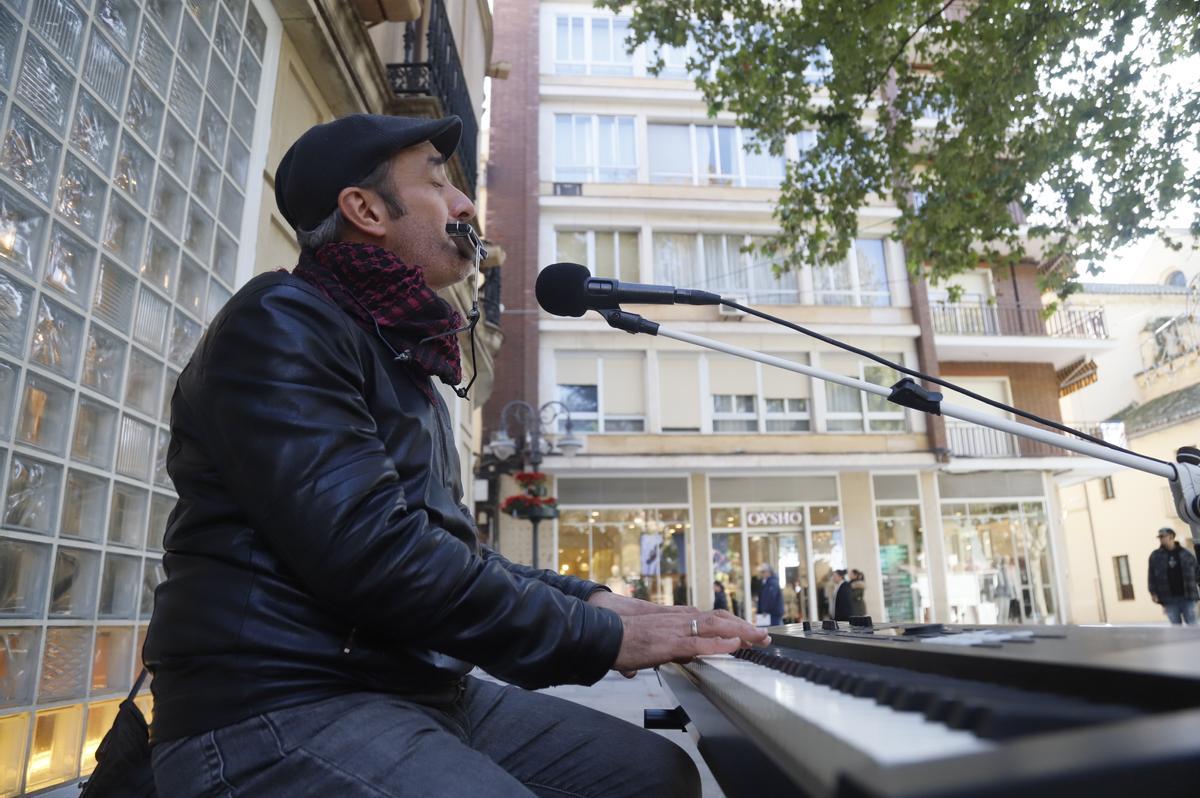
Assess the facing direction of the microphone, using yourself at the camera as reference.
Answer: facing to the left of the viewer

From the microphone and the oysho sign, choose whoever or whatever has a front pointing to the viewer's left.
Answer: the microphone

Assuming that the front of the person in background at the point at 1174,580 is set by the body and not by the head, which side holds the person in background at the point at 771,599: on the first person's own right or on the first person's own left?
on the first person's own right

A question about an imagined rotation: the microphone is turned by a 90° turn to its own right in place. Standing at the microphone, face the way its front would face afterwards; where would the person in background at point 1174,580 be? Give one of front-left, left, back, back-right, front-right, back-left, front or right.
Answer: front-right

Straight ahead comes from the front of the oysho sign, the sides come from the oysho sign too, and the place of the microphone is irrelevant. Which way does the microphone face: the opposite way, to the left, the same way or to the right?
to the right

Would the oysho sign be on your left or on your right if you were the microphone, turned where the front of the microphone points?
on your right

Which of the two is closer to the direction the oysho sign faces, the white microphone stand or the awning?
the white microphone stand

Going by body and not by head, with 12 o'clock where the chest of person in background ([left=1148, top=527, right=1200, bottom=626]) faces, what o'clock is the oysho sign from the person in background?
The oysho sign is roughly at 4 o'clock from the person in background.

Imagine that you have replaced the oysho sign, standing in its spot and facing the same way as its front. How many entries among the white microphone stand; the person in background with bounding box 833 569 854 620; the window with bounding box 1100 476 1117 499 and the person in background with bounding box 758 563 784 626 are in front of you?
3

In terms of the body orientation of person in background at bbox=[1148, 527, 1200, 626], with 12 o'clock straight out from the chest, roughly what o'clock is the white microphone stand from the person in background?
The white microphone stand is roughly at 12 o'clock from the person in background.

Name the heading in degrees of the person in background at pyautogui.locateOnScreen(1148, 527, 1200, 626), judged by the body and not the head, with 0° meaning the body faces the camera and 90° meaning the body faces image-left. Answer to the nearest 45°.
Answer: approximately 0°

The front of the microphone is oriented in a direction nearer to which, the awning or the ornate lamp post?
the ornate lamp post

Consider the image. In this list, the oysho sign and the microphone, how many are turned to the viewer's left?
1
